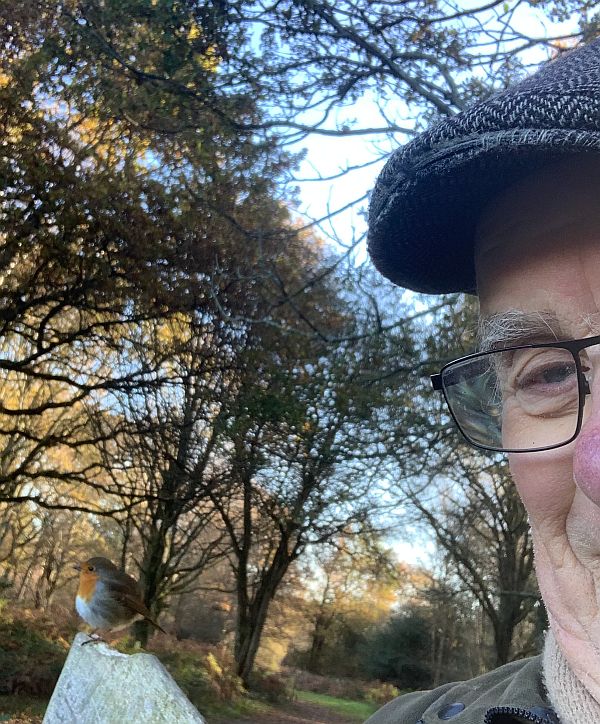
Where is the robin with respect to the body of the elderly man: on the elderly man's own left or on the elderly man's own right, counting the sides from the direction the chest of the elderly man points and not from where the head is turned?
on the elderly man's own right

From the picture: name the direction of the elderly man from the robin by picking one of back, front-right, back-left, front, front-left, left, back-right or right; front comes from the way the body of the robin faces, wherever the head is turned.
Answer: left

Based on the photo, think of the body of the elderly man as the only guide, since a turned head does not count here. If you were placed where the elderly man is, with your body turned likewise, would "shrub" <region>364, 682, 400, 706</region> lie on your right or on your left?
on your right

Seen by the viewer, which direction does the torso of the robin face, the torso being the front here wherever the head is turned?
to the viewer's left

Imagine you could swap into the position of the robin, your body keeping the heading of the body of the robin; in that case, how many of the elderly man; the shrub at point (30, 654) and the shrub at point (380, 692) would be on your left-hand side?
1

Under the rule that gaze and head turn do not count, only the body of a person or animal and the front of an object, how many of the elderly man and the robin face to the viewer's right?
0

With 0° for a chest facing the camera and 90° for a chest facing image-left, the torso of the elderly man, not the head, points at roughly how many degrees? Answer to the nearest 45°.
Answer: approximately 45°

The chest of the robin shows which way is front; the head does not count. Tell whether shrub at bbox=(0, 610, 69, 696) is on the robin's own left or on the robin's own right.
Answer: on the robin's own right
